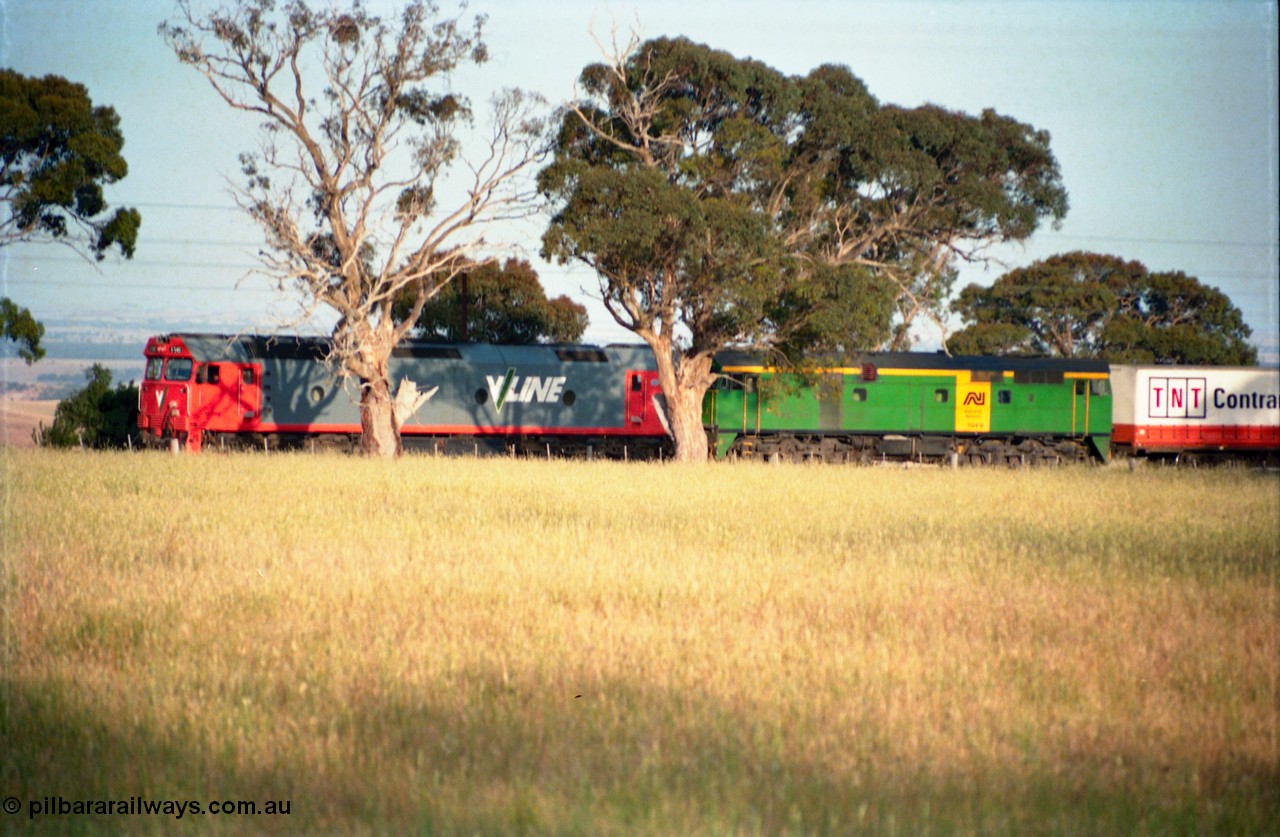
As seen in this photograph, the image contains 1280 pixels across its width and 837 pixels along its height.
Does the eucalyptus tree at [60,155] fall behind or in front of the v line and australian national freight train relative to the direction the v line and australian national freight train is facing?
in front

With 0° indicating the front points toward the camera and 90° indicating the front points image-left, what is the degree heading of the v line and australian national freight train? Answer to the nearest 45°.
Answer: approximately 90°

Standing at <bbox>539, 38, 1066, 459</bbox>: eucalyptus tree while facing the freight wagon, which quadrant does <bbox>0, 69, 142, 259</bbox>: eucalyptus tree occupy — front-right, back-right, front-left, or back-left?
back-left

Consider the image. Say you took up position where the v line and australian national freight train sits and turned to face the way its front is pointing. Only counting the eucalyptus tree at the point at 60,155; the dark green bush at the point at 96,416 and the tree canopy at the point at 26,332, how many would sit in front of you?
3

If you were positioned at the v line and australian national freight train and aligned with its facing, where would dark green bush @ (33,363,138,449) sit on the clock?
The dark green bush is roughly at 12 o'clock from the v line and australian national freight train.

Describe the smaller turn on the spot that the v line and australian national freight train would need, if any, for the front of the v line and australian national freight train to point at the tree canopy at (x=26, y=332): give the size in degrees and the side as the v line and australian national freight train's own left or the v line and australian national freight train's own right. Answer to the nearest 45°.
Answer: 0° — it already faces it
